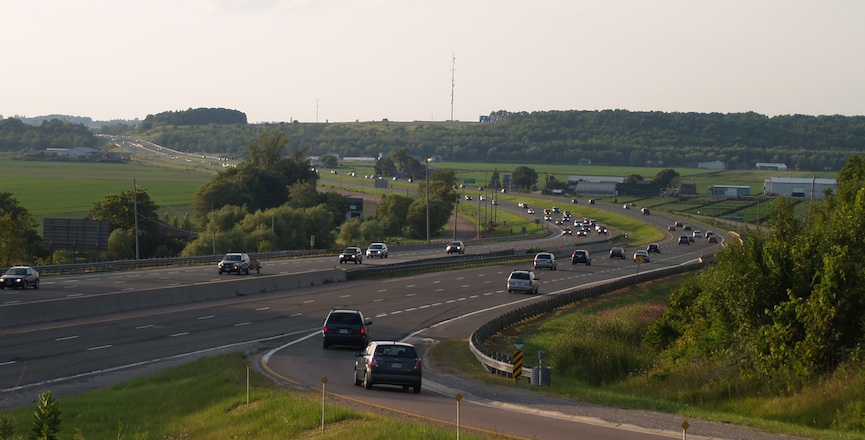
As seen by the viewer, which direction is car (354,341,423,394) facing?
away from the camera

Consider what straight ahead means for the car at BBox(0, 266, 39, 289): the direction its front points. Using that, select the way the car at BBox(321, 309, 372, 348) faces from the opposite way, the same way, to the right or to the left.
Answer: the opposite way

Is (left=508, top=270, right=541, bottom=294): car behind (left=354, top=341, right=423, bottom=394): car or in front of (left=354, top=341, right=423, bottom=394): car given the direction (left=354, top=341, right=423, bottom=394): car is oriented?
in front

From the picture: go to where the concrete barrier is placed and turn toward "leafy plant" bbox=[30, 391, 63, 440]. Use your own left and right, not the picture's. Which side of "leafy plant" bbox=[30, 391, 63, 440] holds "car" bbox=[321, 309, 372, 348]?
left

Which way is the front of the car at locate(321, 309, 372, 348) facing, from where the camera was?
facing away from the viewer

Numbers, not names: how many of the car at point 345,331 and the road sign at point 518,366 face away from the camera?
1

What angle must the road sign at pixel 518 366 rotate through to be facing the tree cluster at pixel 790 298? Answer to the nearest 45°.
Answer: approximately 135° to its left

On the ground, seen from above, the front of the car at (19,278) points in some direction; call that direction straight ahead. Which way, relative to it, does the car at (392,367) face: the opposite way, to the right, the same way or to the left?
the opposite way

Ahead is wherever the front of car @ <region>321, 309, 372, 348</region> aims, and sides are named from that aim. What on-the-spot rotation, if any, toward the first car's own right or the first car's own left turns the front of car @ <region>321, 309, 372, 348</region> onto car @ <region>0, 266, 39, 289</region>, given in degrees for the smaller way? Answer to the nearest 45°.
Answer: approximately 45° to the first car's own left

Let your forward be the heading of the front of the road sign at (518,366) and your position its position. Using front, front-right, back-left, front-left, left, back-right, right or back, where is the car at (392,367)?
front-right

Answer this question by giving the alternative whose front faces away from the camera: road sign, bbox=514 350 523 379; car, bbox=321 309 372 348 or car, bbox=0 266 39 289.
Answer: car, bbox=321 309 372 348

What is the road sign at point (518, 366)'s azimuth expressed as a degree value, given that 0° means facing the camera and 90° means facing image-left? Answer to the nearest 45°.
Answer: approximately 0°

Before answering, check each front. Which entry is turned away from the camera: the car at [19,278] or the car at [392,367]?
the car at [392,367]

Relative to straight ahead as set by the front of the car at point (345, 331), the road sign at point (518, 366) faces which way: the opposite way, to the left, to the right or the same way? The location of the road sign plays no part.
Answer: the opposite way

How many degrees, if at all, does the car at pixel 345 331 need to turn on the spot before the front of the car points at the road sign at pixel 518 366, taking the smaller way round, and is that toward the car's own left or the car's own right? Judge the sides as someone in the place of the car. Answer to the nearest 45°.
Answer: approximately 135° to the car's own right
